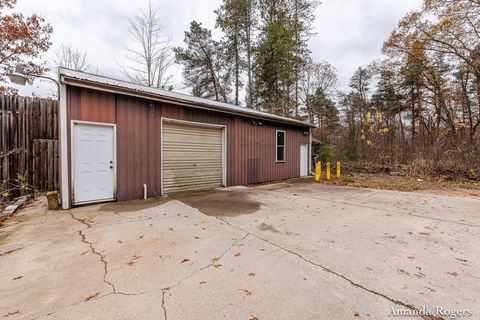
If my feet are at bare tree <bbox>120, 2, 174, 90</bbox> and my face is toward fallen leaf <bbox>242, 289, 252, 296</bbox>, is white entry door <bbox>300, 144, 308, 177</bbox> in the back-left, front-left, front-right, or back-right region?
front-left

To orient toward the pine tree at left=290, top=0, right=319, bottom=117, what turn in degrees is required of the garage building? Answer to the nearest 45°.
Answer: approximately 90° to its left

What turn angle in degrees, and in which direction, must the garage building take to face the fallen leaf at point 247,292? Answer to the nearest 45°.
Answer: approximately 45° to its right

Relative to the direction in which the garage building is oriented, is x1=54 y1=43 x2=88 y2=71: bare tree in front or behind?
behind

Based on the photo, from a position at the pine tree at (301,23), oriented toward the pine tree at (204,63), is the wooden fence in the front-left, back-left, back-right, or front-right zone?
front-left

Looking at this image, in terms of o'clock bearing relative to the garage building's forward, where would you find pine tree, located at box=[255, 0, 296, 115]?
The pine tree is roughly at 9 o'clock from the garage building.

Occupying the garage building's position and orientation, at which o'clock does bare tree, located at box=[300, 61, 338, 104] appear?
The bare tree is roughly at 9 o'clock from the garage building.

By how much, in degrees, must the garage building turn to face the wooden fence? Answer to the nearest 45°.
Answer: approximately 135° to its right

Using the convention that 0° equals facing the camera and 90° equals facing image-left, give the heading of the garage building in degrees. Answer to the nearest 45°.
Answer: approximately 315°

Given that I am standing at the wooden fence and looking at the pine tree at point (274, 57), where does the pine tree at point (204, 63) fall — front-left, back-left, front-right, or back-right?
front-left
